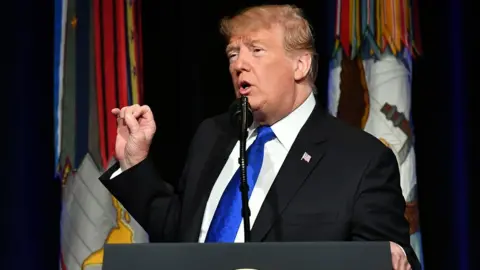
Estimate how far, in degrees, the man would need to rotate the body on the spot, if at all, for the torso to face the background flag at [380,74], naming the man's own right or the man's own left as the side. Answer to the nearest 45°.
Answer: approximately 180°

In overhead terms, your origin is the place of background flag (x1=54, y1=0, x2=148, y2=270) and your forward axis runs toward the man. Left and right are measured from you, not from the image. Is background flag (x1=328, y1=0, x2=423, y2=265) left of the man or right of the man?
left

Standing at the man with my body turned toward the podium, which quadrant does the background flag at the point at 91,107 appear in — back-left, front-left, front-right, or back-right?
back-right

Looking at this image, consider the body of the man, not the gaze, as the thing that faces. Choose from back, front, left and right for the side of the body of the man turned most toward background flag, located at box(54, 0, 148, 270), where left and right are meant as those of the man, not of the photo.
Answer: right

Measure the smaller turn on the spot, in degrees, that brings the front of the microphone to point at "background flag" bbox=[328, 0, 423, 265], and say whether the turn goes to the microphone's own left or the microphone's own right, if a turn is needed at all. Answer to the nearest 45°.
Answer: approximately 45° to the microphone's own right

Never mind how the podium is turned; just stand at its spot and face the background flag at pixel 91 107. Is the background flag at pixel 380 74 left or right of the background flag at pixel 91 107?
right

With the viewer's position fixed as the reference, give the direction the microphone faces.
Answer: facing away from the viewer

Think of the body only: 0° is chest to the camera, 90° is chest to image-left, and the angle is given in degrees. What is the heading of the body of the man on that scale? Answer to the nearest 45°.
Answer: approximately 45°

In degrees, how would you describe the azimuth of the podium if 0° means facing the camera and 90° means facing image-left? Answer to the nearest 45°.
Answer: approximately 0°
